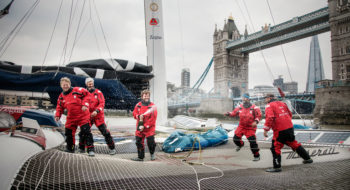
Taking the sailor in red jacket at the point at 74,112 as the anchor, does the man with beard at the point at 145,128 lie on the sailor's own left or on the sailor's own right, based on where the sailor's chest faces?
on the sailor's own left

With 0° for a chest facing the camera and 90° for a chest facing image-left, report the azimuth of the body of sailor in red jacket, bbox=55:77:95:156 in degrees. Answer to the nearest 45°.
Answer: approximately 0°

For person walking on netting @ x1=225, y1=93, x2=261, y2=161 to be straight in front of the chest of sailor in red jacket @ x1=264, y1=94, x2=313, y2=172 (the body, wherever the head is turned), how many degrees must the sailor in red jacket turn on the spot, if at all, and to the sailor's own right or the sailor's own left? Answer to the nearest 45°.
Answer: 0° — they already face them

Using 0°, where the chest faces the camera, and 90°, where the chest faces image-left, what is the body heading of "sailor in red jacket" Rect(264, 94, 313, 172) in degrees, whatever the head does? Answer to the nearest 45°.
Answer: approximately 135°

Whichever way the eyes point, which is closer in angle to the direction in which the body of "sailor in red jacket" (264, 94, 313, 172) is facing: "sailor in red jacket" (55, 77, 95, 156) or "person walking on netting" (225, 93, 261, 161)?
the person walking on netting

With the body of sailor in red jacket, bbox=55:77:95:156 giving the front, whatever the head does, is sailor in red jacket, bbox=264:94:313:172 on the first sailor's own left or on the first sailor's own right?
on the first sailor's own left

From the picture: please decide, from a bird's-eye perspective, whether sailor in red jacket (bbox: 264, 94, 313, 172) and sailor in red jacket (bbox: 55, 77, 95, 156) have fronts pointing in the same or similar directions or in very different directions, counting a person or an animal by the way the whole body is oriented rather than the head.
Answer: very different directions

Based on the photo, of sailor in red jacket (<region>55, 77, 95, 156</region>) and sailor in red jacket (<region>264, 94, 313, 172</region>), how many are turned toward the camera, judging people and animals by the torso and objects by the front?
1
